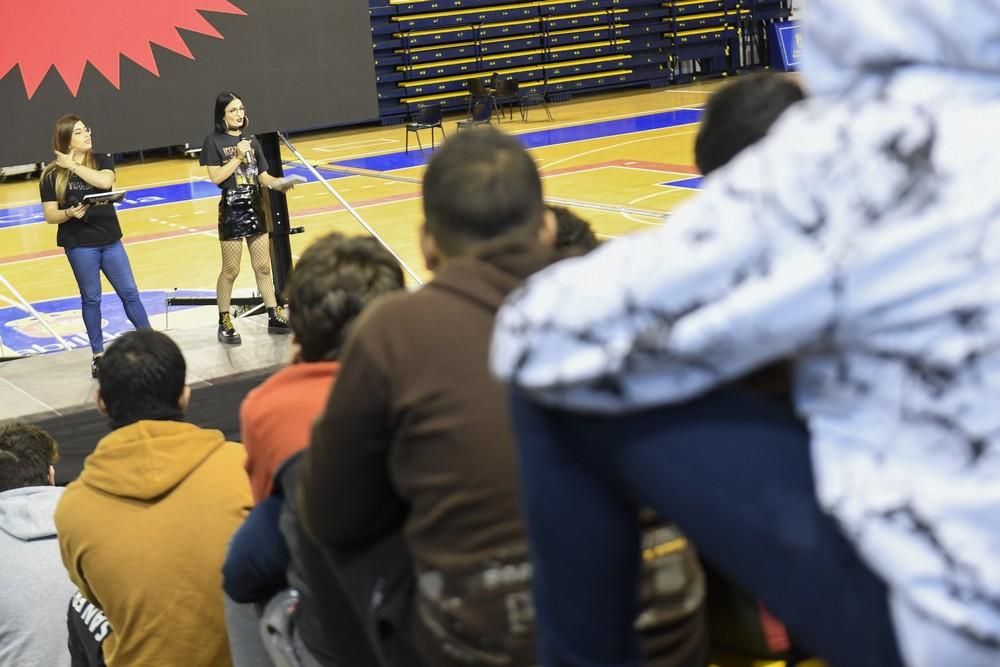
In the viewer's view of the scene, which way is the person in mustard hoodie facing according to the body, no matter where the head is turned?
away from the camera

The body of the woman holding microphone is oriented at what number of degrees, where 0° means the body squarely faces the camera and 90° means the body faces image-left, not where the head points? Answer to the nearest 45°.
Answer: approximately 315°

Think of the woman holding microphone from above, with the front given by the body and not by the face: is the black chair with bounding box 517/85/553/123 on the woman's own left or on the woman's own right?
on the woman's own left

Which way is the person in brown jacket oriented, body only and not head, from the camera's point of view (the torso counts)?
away from the camera

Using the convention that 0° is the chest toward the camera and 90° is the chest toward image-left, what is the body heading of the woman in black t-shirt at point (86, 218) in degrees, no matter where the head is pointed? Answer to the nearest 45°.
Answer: approximately 315°

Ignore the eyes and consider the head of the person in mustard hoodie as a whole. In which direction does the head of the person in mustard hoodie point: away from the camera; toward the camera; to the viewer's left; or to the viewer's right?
away from the camera

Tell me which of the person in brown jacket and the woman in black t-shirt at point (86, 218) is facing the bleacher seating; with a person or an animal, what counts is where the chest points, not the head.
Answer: the person in brown jacket

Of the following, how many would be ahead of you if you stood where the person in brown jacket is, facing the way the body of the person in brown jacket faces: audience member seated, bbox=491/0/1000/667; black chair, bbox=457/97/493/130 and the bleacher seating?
2

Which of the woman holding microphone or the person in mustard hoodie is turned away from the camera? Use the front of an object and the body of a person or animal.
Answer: the person in mustard hoodie

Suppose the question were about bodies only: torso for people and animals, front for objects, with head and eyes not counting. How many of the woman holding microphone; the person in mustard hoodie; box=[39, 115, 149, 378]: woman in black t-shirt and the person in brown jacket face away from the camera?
2

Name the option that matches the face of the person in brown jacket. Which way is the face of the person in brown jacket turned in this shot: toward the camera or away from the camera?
away from the camera

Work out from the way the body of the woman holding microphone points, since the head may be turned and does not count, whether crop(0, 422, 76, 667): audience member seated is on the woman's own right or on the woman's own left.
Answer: on the woman's own right
